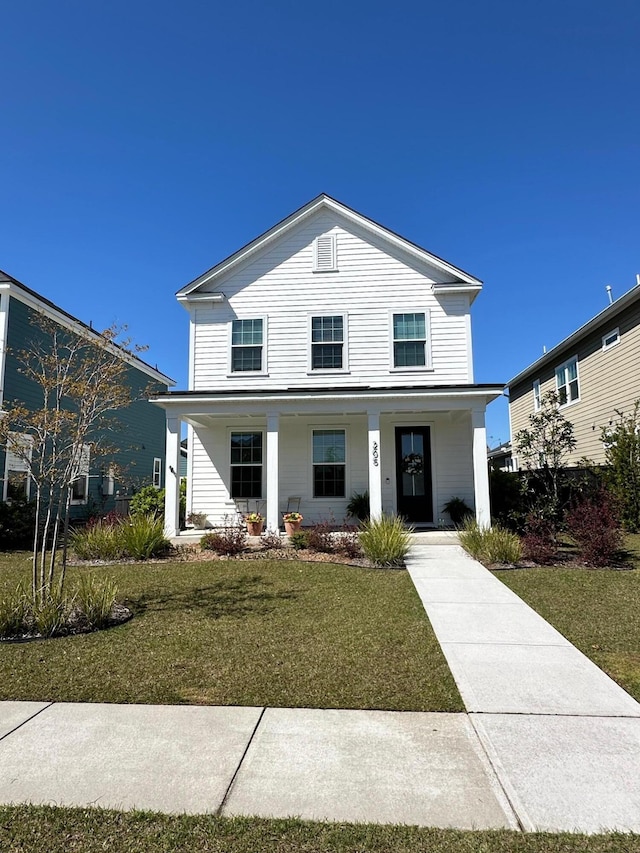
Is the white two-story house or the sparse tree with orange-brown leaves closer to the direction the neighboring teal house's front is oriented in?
the sparse tree with orange-brown leaves

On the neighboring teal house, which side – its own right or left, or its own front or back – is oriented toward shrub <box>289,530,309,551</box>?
left

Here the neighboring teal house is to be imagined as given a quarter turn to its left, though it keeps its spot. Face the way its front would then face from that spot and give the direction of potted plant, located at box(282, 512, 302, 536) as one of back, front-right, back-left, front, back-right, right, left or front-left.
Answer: front

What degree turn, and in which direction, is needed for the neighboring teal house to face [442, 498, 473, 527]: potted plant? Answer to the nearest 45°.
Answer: approximately 90° to its left

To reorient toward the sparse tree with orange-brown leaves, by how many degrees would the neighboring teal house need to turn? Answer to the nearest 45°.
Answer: approximately 45° to its left

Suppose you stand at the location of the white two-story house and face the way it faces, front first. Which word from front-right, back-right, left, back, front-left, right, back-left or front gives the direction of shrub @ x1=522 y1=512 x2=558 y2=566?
front-left

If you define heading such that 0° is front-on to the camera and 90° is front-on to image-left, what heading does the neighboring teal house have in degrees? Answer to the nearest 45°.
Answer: approximately 45°

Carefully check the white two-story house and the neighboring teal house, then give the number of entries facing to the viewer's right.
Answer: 0

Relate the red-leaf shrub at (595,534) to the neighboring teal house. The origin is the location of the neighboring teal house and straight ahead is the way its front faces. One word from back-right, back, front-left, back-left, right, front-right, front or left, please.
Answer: left

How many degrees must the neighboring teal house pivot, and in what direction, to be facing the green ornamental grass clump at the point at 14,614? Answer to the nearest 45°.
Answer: approximately 45° to its left

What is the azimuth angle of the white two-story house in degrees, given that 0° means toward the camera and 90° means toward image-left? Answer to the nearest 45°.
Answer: approximately 0°

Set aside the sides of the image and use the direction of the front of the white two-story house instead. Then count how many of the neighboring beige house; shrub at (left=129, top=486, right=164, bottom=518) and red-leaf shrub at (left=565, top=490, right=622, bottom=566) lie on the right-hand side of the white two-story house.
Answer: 1
